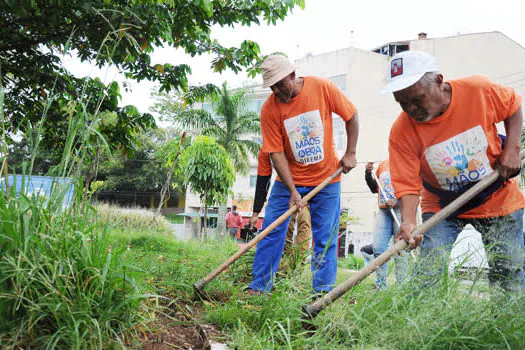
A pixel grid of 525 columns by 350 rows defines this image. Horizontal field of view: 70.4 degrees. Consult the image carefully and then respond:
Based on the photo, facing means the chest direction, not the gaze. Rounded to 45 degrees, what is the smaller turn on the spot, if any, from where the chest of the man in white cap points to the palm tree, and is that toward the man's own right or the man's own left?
approximately 90° to the man's own right

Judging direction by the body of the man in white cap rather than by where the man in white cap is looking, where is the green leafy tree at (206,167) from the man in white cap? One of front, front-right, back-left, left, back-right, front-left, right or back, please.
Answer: right

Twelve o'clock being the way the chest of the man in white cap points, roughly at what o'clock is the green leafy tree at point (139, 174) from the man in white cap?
The green leafy tree is roughly at 3 o'clock from the man in white cap.

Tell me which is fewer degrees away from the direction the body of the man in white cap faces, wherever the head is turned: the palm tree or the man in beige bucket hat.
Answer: the man in beige bucket hat

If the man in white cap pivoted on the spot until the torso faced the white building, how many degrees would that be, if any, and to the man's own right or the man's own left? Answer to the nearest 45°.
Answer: approximately 135° to the man's own right

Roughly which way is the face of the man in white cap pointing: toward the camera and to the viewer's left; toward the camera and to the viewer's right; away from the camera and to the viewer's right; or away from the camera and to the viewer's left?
toward the camera and to the viewer's left

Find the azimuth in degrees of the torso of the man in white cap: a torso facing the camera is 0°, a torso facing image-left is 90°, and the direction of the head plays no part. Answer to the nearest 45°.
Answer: approximately 45°

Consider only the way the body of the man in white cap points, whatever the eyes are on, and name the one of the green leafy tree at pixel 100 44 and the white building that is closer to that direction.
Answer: the green leafy tree

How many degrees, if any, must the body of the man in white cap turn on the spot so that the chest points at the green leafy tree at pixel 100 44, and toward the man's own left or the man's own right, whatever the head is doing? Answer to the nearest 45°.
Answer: approximately 45° to the man's own right

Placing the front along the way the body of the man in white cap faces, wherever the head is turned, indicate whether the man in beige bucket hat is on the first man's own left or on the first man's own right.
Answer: on the first man's own right
